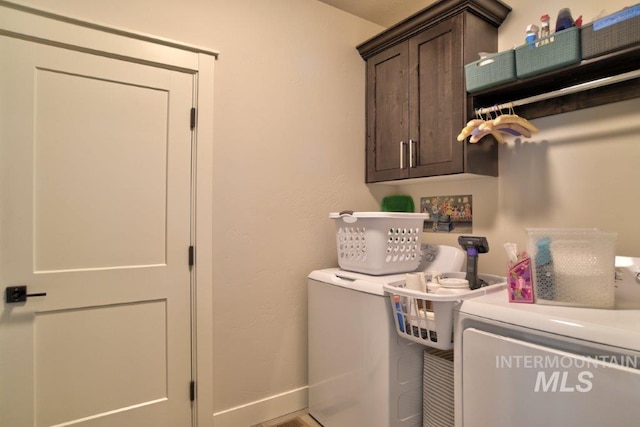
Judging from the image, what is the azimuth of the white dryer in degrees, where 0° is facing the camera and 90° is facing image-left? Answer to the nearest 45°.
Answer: approximately 45°

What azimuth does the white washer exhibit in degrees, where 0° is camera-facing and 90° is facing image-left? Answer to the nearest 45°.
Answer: approximately 45°

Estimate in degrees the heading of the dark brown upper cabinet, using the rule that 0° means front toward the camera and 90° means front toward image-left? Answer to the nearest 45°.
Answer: approximately 45°
